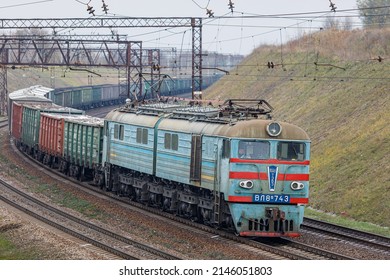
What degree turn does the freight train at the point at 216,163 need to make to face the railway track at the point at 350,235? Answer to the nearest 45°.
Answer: approximately 45° to its left

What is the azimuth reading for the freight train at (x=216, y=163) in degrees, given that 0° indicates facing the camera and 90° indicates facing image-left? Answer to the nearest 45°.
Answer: approximately 315°
